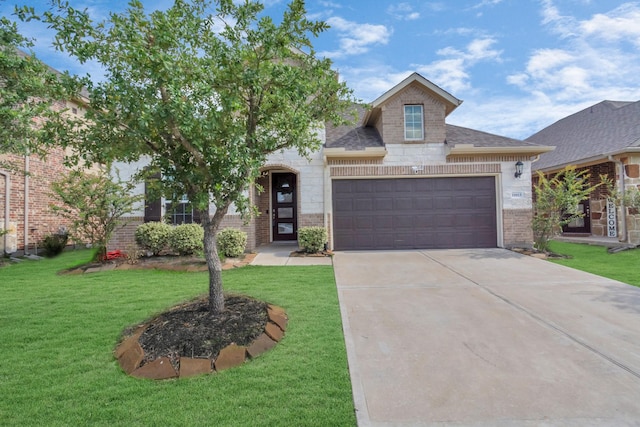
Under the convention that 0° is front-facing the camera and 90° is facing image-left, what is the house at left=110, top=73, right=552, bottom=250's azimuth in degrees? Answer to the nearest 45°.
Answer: approximately 0°

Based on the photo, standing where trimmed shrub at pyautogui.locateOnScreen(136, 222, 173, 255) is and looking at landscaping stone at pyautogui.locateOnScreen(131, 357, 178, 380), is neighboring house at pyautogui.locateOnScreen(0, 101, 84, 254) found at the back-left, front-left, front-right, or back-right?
back-right

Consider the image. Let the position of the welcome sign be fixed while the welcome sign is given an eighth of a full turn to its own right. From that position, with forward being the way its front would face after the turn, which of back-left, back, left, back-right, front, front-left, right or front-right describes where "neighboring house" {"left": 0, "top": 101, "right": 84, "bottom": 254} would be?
front

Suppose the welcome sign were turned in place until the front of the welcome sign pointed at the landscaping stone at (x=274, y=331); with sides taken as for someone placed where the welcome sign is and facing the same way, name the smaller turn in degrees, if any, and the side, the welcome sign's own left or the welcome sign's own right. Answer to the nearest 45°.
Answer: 0° — it already faces it

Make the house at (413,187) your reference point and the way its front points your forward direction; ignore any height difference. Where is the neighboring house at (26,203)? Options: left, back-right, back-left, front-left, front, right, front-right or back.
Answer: right

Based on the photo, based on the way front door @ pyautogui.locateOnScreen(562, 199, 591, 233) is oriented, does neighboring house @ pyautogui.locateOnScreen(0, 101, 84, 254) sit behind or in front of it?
in front

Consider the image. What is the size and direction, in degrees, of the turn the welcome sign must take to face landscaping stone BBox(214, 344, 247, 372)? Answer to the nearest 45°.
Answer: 0° — it already faces it

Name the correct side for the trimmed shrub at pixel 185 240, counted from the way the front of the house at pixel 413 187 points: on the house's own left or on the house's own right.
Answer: on the house's own right

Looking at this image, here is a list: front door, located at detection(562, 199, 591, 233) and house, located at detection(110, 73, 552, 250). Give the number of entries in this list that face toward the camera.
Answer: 2

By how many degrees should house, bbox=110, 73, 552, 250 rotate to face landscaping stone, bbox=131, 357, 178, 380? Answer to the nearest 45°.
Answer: approximately 45° to its right

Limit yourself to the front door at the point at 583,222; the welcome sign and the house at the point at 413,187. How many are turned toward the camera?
3
